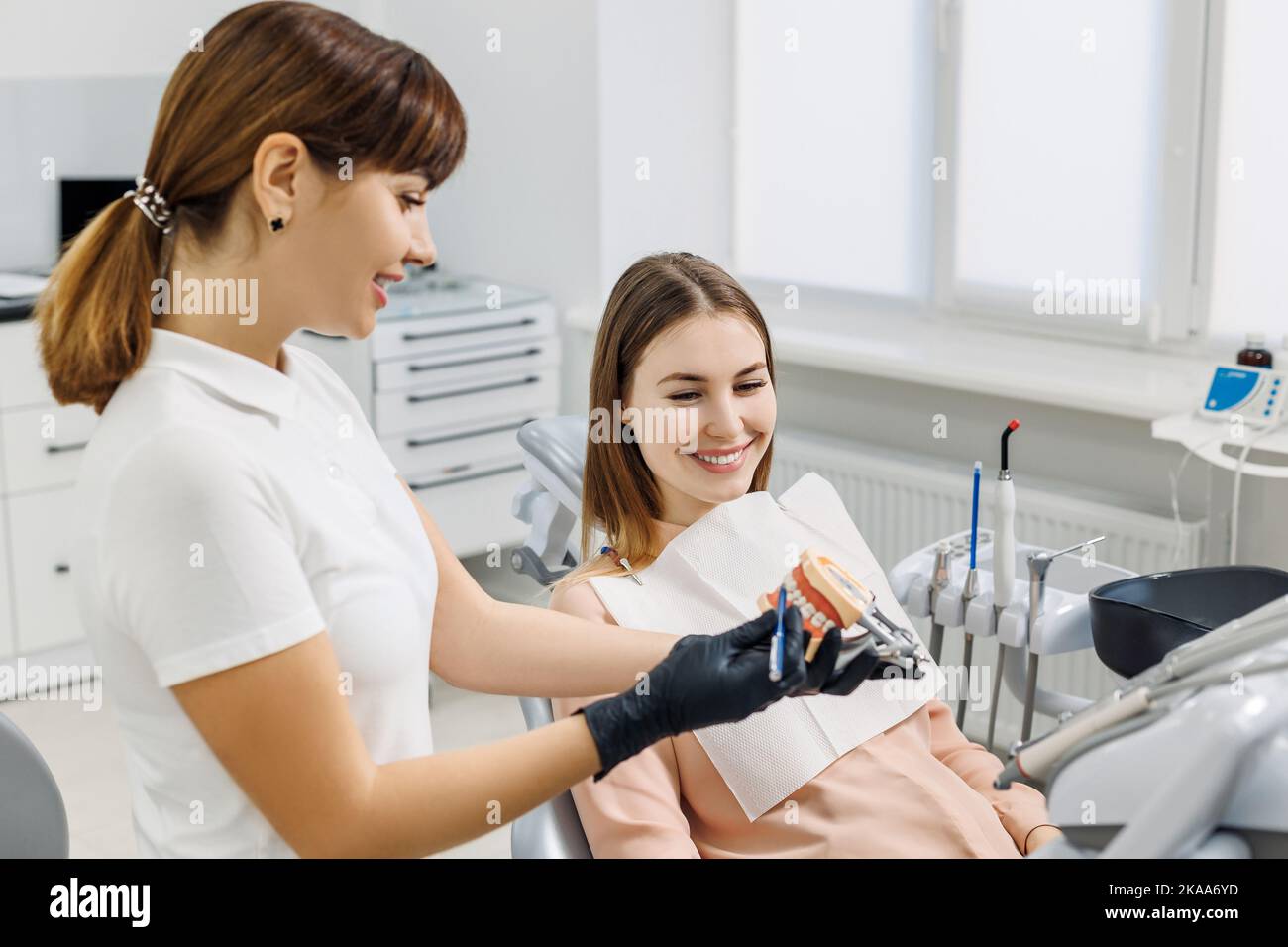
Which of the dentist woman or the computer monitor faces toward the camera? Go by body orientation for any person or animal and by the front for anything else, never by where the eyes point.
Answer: the computer monitor

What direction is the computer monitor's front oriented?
toward the camera

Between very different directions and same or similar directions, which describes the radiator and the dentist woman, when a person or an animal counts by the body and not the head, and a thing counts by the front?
very different directions

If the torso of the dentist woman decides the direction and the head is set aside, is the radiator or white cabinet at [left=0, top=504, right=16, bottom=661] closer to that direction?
the radiator

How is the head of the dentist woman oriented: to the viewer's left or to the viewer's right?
to the viewer's right

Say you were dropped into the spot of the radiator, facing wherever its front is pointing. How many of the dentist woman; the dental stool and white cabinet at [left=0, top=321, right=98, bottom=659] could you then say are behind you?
0

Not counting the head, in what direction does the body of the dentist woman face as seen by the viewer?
to the viewer's right

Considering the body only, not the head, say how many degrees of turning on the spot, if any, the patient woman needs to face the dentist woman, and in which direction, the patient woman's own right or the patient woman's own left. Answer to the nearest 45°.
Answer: approximately 90° to the patient woman's own right

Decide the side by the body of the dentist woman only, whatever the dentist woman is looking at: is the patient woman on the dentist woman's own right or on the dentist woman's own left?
on the dentist woman's own left

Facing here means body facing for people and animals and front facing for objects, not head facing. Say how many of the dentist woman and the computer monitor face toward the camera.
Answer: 1
